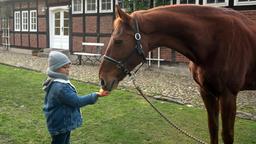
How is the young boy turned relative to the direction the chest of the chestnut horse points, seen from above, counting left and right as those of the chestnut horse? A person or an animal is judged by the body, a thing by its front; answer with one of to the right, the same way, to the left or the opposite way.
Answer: the opposite way

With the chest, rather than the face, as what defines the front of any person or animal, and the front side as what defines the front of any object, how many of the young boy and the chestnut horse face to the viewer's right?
1

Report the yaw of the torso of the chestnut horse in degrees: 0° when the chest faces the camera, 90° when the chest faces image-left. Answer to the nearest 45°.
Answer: approximately 90°

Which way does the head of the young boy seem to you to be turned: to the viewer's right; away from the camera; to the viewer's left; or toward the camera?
to the viewer's right

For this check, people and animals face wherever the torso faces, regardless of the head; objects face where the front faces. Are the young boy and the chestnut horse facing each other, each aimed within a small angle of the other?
yes

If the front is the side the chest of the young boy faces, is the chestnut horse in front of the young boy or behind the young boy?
in front

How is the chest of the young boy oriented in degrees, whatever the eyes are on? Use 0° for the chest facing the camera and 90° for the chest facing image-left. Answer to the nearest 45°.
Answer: approximately 270°

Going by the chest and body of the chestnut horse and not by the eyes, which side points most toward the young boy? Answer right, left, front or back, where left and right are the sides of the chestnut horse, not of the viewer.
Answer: front
